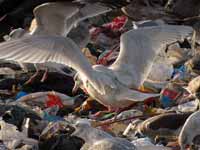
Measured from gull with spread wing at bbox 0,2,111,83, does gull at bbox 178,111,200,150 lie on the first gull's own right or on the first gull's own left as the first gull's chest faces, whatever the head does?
on the first gull's own left

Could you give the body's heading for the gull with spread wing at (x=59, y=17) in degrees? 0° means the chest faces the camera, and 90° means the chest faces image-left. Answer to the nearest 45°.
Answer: approximately 90°

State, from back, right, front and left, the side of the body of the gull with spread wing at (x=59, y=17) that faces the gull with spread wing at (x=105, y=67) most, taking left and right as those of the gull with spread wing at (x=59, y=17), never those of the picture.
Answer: left

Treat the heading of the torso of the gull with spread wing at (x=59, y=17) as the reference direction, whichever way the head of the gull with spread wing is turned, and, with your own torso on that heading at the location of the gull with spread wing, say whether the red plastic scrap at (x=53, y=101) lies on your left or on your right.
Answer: on your left
